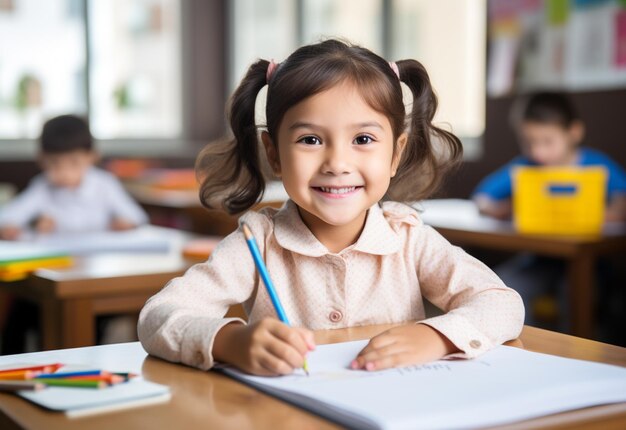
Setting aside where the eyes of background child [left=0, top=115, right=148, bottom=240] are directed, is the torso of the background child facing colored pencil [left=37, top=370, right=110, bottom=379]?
yes

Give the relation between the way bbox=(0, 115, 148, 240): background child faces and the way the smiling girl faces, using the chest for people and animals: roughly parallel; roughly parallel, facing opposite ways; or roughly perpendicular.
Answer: roughly parallel

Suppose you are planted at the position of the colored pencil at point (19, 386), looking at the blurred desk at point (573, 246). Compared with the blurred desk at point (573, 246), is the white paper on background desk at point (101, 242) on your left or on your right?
left

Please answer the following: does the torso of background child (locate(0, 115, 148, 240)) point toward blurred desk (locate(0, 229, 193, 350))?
yes

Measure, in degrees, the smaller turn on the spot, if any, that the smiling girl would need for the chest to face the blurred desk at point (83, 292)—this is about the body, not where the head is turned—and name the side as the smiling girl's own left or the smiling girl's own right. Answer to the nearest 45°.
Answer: approximately 135° to the smiling girl's own right

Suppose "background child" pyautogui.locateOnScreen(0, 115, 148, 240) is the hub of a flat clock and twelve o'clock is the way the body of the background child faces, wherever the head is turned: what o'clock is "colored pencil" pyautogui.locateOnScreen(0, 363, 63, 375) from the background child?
The colored pencil is roughly at 12 o'clock from the background child.

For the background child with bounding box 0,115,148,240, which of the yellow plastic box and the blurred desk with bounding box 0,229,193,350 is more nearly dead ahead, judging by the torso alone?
the blurred desk

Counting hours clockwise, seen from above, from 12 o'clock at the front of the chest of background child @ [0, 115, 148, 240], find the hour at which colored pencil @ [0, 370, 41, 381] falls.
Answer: The colored pencil is roughly at 12 o'clock from the background child.

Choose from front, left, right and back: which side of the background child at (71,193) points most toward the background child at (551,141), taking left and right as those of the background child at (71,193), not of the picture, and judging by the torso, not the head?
left

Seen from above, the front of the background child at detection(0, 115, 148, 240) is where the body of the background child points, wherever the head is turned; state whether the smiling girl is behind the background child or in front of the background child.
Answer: in front

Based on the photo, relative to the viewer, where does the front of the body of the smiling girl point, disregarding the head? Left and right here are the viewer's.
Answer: facing the viewer

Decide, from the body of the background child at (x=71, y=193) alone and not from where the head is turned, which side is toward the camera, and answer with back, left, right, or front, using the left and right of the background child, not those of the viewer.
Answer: front

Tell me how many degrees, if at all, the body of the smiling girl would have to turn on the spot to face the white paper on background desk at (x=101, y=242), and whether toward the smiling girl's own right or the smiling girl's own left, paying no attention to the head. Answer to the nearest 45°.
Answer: approximately 135° to the smiling girl's own right
